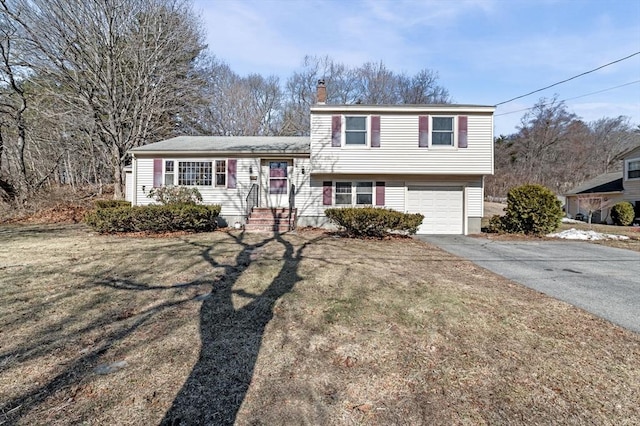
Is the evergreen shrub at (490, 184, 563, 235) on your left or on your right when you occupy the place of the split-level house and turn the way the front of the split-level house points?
on your left

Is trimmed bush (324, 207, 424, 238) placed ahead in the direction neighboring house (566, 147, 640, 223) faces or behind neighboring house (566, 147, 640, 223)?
ahead

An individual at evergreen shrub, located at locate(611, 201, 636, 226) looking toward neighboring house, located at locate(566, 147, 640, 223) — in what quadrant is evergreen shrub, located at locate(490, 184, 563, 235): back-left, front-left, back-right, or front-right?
back-left

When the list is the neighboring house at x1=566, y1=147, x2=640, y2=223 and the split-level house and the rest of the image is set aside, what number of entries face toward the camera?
2

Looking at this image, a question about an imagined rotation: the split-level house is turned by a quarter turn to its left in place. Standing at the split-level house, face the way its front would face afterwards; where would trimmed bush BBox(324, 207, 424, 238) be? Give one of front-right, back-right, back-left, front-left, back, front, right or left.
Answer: right

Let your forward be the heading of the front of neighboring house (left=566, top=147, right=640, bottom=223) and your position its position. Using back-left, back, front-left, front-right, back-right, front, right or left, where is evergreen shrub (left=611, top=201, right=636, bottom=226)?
front

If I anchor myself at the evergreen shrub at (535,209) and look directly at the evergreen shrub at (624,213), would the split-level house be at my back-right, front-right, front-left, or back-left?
back-left

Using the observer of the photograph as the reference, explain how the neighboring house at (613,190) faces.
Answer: facing the viewer

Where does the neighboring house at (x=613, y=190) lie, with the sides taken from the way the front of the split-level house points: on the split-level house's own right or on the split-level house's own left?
on the split-level house's own left
